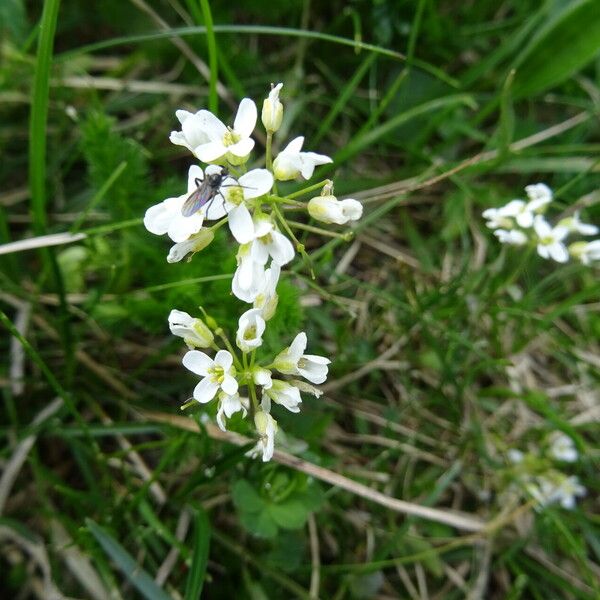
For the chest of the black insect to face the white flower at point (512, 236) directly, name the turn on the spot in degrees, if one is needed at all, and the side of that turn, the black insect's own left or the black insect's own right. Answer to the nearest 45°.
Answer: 0° — it already faces it

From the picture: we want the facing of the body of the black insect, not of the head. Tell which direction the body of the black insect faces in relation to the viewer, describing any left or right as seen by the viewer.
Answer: facing away from the viewer and to the right of the viewer

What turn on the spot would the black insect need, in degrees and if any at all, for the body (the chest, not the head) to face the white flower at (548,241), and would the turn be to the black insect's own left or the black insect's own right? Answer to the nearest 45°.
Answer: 0° — it already faces it
